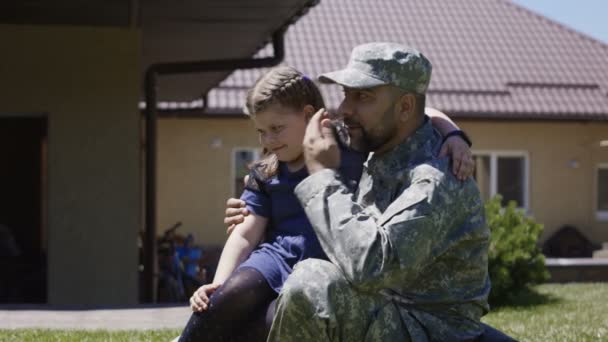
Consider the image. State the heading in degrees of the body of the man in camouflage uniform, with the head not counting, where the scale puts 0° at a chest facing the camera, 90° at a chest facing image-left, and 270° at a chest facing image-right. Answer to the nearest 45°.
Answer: approximately 90°

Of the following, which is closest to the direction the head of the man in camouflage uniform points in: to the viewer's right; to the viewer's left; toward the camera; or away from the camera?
to the viewer's left
